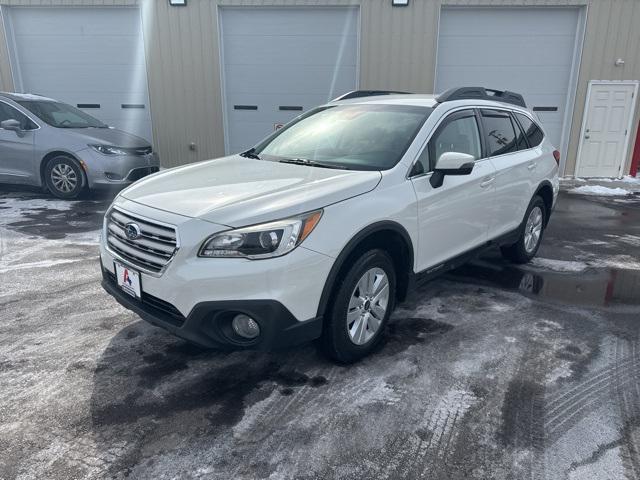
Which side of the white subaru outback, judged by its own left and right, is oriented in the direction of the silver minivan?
right

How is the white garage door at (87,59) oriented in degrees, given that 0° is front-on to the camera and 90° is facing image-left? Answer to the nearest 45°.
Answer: approximately 0°

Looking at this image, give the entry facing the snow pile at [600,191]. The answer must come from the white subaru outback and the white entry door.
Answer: the white entry door

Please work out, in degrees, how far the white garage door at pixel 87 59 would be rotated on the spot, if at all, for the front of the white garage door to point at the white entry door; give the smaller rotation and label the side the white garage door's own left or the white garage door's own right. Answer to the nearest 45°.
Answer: approximately 45° to the white garage door's own left

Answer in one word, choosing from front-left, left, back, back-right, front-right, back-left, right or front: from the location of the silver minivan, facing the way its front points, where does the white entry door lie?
front-left

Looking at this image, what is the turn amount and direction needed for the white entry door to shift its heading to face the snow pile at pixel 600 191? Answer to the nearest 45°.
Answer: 0° — it already faces it

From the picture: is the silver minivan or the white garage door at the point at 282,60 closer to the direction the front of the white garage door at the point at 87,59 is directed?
the silver minivan

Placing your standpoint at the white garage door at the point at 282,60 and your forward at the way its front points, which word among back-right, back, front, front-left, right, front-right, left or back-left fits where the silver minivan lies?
front-right

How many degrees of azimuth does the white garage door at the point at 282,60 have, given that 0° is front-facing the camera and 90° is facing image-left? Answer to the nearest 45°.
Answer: approximately 0°

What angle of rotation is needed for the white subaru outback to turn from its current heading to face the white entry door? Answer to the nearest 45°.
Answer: approximately 180°

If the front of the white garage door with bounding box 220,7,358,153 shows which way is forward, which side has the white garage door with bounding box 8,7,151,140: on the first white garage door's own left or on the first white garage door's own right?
on the first white garage door's own right

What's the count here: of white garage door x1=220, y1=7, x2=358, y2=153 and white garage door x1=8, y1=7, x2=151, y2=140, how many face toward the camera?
2

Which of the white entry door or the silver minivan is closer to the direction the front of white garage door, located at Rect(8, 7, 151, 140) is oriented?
the silver minivan
